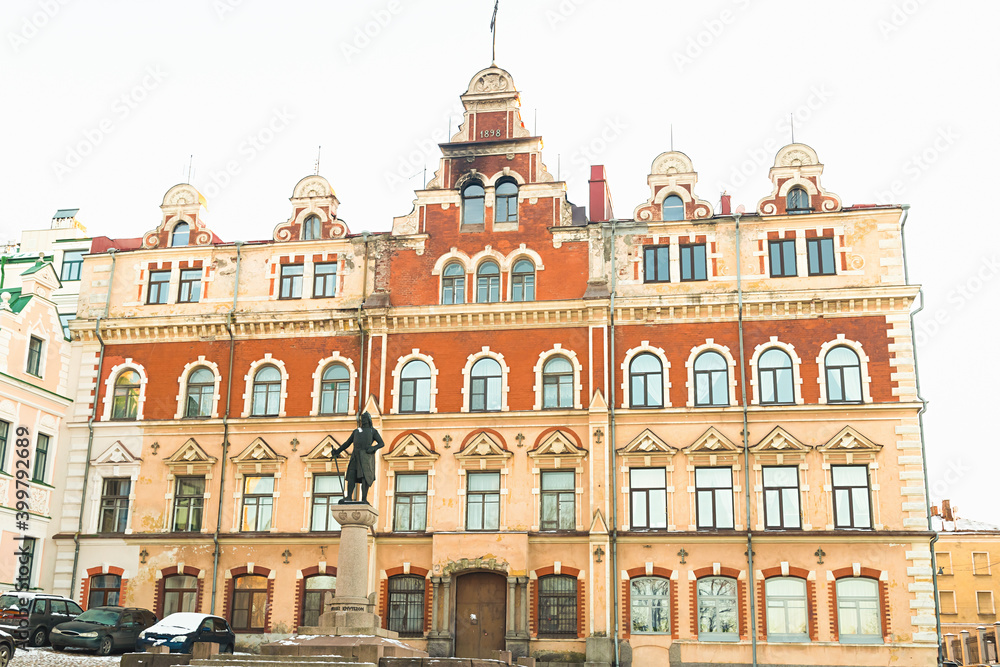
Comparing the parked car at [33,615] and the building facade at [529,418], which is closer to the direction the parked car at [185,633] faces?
the parked car

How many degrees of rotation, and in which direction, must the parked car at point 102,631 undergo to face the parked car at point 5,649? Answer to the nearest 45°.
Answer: approximately 45° to its left

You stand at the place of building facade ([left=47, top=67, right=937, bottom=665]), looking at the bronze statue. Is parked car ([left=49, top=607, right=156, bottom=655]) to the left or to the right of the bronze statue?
right

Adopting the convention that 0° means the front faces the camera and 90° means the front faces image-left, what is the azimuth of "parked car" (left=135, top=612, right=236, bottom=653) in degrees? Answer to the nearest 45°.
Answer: approximately 45°

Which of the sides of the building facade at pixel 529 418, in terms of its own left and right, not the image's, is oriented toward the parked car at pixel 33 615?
right
